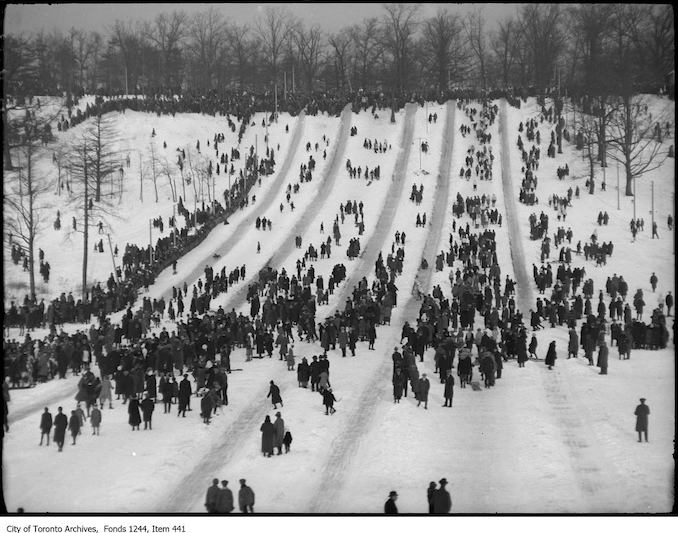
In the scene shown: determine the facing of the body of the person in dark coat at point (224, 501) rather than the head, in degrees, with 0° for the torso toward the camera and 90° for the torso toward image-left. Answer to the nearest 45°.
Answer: approximately 180°

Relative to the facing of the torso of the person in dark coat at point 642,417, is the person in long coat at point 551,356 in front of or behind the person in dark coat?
in front

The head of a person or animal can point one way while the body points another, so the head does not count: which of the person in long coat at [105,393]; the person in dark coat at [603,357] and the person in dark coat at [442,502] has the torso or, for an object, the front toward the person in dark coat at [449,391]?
the person in dark coat at [442,502]

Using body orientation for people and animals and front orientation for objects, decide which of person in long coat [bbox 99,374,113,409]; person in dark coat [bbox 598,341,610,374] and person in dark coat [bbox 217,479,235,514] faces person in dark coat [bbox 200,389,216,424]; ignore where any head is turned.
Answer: person in dark coat [bbox 217,479,235,514]

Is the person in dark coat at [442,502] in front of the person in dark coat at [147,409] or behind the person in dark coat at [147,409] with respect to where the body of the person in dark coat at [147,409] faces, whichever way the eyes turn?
behind

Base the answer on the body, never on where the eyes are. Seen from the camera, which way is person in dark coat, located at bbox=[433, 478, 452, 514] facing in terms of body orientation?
away from the camera

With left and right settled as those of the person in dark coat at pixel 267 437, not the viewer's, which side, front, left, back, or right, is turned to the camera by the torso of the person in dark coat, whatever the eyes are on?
back
